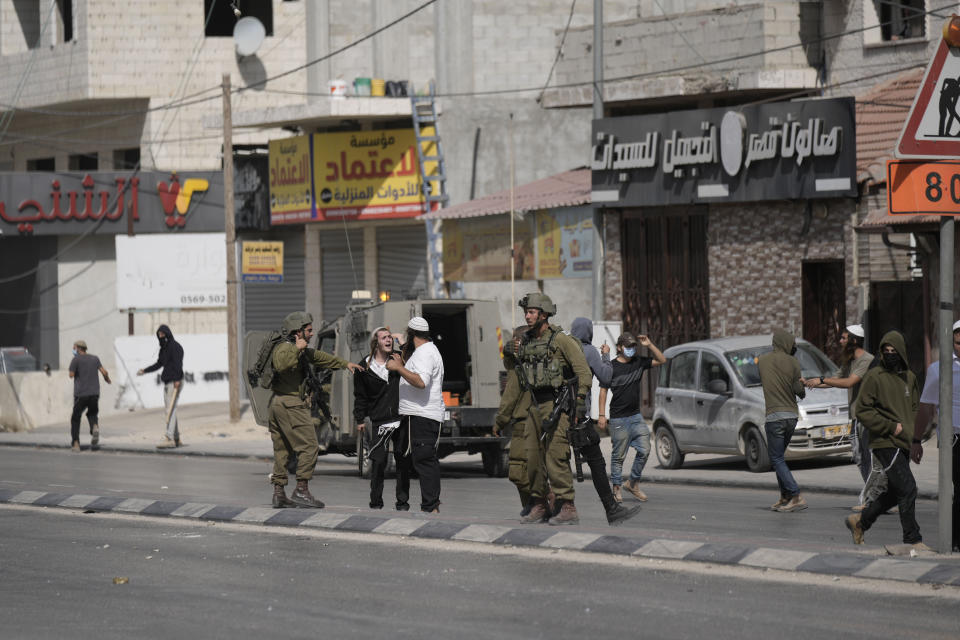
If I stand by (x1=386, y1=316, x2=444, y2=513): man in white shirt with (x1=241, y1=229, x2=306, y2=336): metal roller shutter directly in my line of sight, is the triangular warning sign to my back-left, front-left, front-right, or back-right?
back-right

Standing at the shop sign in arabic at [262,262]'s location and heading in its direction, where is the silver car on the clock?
The silver car is roughly at 11 o'clock from the shop sign in arabic.

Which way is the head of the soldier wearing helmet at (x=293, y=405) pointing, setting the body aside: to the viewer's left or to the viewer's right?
to the viewer's right

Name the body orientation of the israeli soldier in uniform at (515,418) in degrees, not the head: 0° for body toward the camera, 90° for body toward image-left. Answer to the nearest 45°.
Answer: approximately 90°

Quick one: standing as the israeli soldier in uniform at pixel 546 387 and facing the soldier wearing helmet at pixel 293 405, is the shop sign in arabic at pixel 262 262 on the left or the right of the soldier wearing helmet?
right

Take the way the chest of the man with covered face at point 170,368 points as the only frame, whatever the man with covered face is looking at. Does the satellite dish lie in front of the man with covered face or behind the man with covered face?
behind

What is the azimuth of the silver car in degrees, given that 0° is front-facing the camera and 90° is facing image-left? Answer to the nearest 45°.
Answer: approximately 315°

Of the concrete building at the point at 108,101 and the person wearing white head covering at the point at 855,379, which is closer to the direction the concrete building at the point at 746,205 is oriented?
the person wearing white head covering

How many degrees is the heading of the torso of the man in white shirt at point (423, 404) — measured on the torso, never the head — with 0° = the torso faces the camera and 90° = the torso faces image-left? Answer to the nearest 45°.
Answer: approximately 90°

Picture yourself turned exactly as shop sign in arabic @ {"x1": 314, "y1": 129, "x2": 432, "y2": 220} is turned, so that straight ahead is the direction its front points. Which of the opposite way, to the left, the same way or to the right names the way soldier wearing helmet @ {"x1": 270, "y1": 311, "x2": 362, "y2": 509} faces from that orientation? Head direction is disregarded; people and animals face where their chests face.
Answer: to the left

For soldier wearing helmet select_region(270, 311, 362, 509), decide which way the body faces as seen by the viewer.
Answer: to the viewer's right
